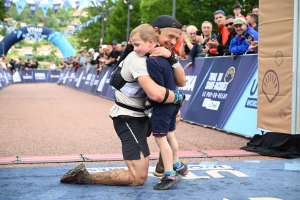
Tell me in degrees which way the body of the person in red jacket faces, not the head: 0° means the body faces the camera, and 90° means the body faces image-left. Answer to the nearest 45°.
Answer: approximately 45°

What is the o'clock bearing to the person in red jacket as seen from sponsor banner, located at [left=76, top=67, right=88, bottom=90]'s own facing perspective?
The person in red jacket is roughly at 10 o'clock from the sponsor banner.

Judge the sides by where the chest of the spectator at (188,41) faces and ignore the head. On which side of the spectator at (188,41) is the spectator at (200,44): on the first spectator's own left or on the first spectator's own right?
on the first spectator's own left

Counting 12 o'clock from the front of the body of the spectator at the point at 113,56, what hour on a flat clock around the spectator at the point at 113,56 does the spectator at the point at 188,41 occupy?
the spectator at the point at 188,41 is roughly at 10 o'clock from the spectator at the point at 113,56.

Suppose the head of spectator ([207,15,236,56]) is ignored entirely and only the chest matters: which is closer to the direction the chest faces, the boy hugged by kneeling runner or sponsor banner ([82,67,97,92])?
the boy hugged by kneeling runner

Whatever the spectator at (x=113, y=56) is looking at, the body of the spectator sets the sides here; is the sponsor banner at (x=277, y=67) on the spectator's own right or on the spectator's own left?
on the spectator's own left
